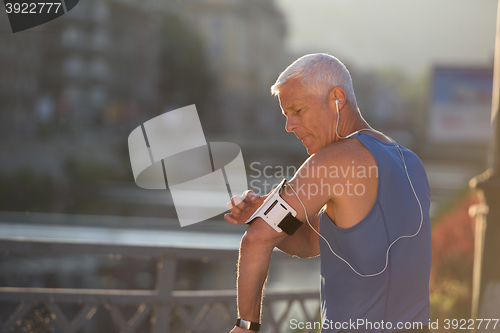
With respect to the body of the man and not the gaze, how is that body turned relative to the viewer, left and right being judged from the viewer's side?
facing away from the viewer and to the left of the viewer

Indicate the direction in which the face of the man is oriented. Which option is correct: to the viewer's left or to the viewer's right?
to the viewer's left
